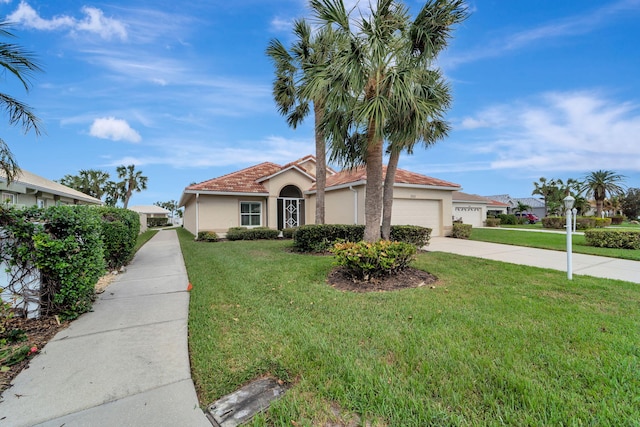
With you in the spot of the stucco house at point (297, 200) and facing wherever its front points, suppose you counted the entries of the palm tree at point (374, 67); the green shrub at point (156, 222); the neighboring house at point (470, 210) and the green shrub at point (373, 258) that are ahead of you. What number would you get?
2

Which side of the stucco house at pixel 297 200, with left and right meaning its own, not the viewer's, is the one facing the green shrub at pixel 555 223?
left

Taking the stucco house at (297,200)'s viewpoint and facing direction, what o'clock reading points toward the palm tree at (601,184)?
The palm tree is roughly at 8 o'clock from the stucco house.

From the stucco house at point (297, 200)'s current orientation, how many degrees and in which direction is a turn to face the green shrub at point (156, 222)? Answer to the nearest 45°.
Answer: approximately 135° to its right

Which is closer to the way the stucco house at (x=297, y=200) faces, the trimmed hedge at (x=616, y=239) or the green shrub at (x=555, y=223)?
the trimmed hedge

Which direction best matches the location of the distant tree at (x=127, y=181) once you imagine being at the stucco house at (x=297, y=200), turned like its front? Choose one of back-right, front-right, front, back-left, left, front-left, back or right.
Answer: back-right

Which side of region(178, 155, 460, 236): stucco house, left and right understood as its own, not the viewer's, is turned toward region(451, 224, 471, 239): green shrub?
left

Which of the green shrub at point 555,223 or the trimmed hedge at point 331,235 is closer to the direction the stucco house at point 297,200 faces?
the trimmed hedge

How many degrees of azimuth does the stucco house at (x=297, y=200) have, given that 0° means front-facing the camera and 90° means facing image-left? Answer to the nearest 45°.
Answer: approximately 0°
